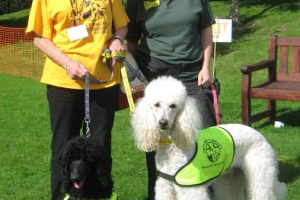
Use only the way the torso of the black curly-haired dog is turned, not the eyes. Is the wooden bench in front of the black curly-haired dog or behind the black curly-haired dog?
behind

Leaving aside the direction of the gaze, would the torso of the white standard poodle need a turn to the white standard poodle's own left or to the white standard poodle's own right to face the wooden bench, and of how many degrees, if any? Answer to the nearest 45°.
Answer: approximately 135° to the white standard poodle's own right

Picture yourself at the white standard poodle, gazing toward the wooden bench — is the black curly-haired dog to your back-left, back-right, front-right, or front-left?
back-left

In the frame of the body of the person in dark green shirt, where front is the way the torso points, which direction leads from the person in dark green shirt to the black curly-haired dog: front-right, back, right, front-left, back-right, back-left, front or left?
front-right

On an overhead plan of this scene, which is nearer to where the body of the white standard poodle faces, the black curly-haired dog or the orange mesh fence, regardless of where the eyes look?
the black curly-haired dog

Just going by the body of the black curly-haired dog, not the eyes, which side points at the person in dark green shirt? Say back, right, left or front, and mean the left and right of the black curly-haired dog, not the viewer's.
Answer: back

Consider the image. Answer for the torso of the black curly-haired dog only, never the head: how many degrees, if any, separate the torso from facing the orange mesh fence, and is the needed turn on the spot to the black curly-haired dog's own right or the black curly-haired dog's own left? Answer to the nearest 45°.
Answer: approximately 135° to the black curly-haired dog's own right
